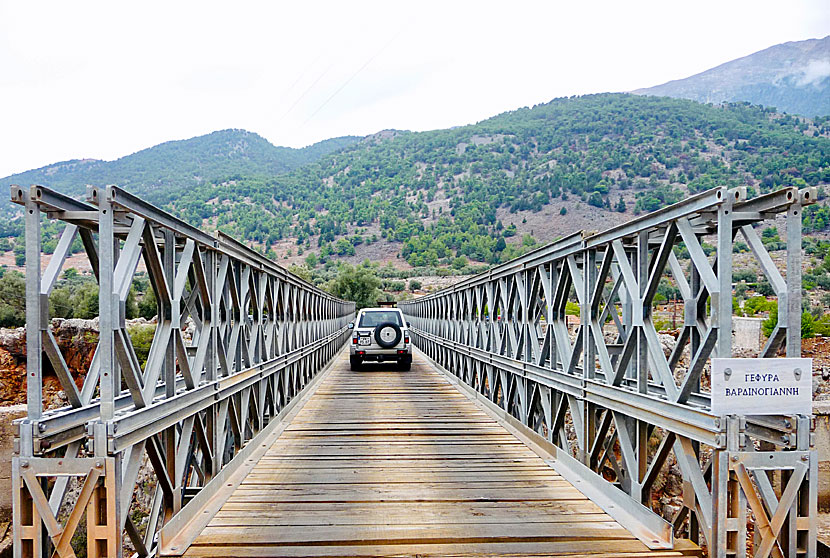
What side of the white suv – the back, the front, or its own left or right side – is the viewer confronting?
back

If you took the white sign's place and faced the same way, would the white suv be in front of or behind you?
behind

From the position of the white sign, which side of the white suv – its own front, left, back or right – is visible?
back

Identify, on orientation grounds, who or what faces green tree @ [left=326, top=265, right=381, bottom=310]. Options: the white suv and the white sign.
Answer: the white suv

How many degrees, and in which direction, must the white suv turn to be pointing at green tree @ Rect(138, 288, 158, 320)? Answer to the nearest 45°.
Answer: approximately 45° to its left

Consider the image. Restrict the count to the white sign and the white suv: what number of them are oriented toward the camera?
1

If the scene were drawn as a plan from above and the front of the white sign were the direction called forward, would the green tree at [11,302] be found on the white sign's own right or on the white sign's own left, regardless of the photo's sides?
on the white sign's own right

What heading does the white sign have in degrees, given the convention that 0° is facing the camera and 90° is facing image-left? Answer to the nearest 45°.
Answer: approximately 0°
